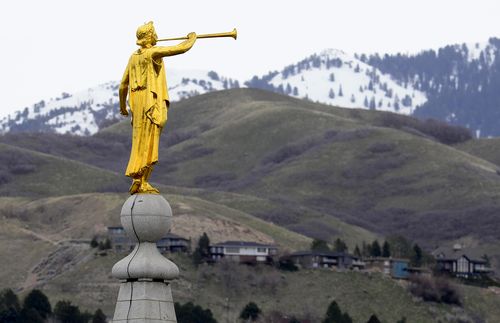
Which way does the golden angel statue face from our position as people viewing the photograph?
facing away from the viewer and to the right of the viewer
